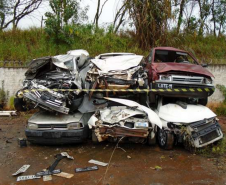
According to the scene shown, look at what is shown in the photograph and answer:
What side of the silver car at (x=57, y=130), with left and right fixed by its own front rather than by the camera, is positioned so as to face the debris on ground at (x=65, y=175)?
front

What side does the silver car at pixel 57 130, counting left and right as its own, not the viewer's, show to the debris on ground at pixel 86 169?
front

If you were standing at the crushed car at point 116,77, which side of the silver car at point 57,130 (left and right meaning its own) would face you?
left

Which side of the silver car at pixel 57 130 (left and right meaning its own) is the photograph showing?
front

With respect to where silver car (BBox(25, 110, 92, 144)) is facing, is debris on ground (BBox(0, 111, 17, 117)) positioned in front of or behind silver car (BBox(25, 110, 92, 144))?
behind

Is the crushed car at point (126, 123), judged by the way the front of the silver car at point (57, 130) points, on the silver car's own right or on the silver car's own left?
on the silver car's own left

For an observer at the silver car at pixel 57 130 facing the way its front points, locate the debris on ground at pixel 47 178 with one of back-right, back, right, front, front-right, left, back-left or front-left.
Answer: front

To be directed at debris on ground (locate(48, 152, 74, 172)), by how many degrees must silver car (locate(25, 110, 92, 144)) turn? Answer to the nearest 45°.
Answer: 0° — it already faces it

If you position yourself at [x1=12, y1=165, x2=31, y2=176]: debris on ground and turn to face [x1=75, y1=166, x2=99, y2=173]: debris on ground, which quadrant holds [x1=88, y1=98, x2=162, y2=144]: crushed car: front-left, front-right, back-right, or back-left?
front-left

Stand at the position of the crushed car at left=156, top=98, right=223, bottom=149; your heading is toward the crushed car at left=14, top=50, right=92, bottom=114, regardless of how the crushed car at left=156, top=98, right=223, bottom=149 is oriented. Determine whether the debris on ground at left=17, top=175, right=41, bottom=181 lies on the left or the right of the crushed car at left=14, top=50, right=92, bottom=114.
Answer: left

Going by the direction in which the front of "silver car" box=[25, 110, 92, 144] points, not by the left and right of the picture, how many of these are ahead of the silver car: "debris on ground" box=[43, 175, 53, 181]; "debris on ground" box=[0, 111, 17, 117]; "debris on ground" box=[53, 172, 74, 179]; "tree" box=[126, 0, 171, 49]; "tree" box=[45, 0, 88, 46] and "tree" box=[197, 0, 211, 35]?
2

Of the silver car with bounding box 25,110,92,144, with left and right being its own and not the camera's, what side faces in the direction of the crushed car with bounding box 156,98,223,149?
left

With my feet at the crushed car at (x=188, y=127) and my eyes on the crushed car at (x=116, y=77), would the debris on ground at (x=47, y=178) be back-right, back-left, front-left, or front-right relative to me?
front-left

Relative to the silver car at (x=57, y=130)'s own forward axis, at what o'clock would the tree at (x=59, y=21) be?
The tree is roughly at 6 o'clock from the silver car.

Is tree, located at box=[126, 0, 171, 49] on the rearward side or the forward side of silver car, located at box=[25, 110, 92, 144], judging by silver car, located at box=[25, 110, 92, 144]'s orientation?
on the rearward side

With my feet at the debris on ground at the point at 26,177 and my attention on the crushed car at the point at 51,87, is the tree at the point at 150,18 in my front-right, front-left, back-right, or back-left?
front-right

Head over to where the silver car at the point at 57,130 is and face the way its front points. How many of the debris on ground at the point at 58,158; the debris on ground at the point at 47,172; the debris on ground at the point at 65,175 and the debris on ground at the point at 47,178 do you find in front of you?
4
